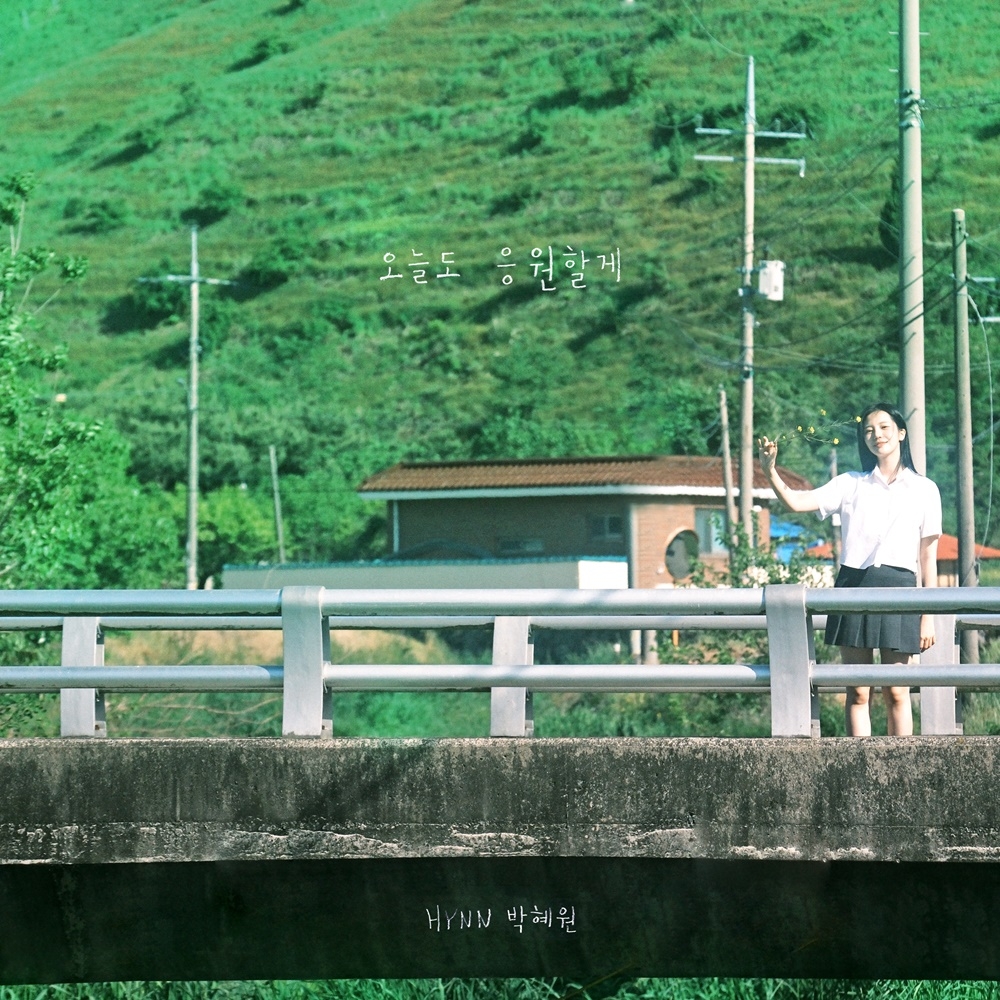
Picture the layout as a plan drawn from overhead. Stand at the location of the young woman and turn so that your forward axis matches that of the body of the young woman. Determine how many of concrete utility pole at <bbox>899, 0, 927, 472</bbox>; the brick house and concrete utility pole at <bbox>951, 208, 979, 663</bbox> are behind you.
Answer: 3

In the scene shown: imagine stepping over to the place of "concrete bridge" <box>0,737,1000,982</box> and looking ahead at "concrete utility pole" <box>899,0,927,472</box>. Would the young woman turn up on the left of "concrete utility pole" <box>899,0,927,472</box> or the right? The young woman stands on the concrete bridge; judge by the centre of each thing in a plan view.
right

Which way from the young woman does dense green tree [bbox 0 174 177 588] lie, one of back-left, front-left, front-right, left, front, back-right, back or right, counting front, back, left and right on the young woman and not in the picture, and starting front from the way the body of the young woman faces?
back-right

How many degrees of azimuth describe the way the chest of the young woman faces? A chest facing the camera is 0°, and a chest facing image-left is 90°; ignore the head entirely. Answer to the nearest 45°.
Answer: approximately 0°

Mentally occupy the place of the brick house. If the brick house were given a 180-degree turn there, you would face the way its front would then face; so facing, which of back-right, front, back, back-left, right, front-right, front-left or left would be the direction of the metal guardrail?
back-left

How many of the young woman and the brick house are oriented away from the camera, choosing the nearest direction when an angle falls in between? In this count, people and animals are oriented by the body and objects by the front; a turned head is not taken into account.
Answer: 0

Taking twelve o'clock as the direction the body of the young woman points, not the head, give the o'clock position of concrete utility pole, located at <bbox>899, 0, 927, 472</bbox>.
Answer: The concrete utility pole is roughly at 6 o'clock from the young woman.

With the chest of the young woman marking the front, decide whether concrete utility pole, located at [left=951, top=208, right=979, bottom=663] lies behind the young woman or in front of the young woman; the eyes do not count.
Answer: behind
